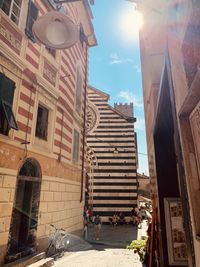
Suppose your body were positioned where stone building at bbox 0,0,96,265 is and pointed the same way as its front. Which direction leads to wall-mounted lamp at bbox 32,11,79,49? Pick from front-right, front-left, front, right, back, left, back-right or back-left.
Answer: front-right

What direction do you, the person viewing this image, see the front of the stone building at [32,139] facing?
facing the viewer and to the right of the viewer
